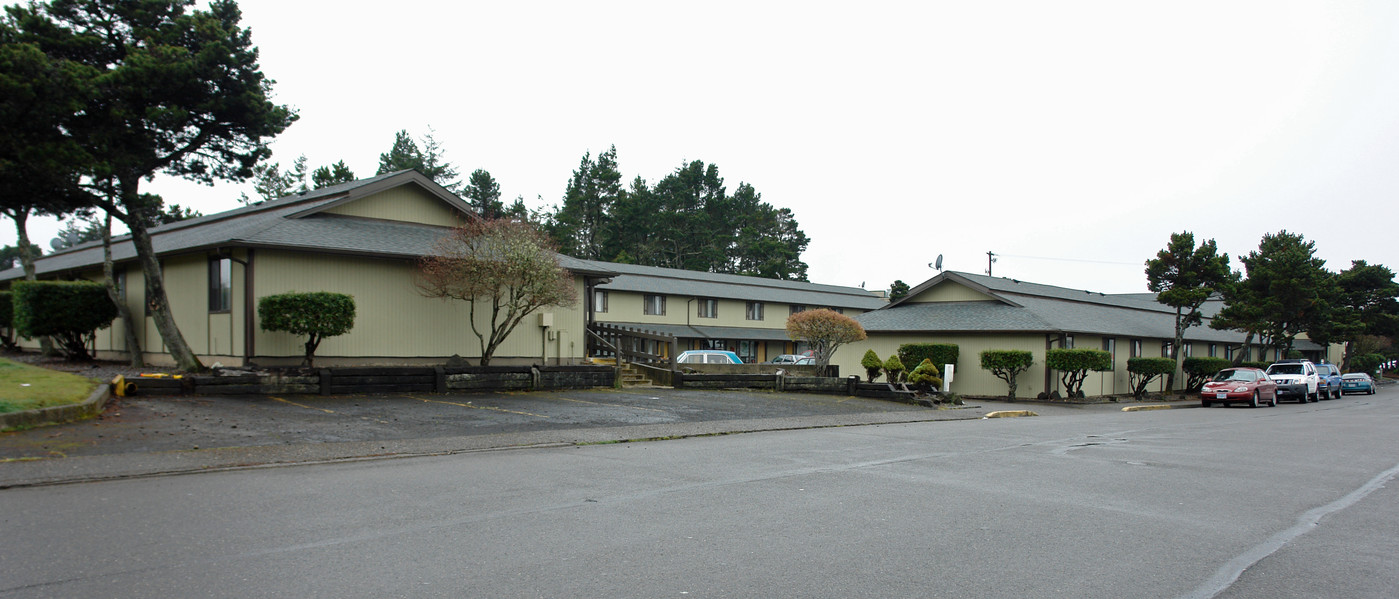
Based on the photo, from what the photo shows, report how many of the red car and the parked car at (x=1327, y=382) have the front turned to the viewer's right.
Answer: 0

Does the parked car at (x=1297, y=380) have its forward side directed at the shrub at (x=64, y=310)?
yes

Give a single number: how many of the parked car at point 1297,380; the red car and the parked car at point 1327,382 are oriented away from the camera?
0

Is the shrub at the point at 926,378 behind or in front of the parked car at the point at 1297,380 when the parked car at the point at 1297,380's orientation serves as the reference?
in front

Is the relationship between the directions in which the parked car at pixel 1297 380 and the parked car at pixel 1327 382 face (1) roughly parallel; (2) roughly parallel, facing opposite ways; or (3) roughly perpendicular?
roughly parallel

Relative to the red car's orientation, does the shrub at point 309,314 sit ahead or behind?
ahead

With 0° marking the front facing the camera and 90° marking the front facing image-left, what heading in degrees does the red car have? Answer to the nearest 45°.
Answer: approximately 45°

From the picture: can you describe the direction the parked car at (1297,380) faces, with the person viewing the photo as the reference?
facing the viewer and to the left of the viewer

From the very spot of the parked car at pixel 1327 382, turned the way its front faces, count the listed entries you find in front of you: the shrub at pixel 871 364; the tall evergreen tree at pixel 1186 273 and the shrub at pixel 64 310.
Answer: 3

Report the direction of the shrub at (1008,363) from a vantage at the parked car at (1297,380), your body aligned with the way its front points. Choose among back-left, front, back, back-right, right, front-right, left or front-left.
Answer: front

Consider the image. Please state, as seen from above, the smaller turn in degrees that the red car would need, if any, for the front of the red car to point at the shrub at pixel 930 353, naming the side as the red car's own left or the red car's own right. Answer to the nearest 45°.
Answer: approximately 45° to the red car's own right

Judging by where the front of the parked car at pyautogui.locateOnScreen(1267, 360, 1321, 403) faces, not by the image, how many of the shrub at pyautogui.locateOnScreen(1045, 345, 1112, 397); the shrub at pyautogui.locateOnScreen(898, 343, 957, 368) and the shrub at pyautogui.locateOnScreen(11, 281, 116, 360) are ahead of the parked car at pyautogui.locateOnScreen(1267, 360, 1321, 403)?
3

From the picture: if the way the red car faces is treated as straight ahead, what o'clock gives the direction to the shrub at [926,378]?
The shrub is roughly at 12 o'clock from the red car.

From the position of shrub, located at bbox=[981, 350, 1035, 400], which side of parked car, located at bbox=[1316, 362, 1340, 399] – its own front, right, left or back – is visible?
front

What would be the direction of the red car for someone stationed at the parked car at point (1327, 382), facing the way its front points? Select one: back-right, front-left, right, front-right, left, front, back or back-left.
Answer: front-left

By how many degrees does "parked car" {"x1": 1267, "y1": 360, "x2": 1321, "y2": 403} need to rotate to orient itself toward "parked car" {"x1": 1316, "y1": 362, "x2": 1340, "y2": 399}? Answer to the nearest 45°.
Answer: approximately 135° to its right

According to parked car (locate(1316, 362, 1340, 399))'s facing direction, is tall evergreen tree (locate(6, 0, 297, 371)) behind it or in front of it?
in front

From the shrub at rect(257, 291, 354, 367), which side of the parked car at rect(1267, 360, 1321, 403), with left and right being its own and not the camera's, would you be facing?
front
